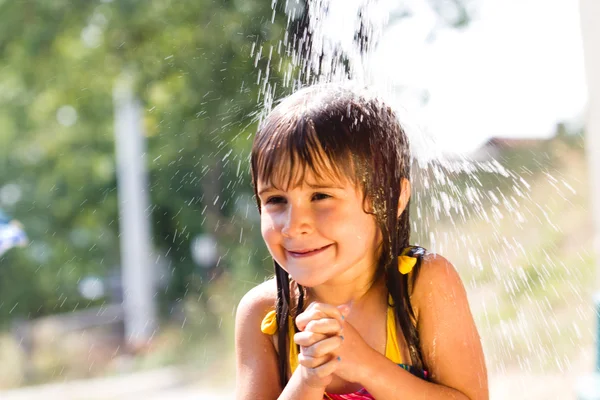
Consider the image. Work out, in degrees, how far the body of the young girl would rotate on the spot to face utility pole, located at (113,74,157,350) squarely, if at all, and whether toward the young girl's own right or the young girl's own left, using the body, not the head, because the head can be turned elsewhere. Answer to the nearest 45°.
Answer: approximately 135° to the young girl's own right

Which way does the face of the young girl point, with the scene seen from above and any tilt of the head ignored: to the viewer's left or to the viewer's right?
to the viewer's left

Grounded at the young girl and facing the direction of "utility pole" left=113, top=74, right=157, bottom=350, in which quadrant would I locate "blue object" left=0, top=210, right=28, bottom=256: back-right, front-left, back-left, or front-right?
front-left

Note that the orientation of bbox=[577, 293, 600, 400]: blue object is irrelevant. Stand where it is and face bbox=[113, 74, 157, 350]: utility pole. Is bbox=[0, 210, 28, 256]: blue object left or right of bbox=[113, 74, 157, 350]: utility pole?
left

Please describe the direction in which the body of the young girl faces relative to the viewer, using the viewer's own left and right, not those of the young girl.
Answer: facing the viewer and to the left of the viewer

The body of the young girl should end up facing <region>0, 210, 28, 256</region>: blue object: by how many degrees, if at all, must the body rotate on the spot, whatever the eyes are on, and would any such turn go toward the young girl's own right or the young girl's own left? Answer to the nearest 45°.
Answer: approximately 90° to the young girl's own right
